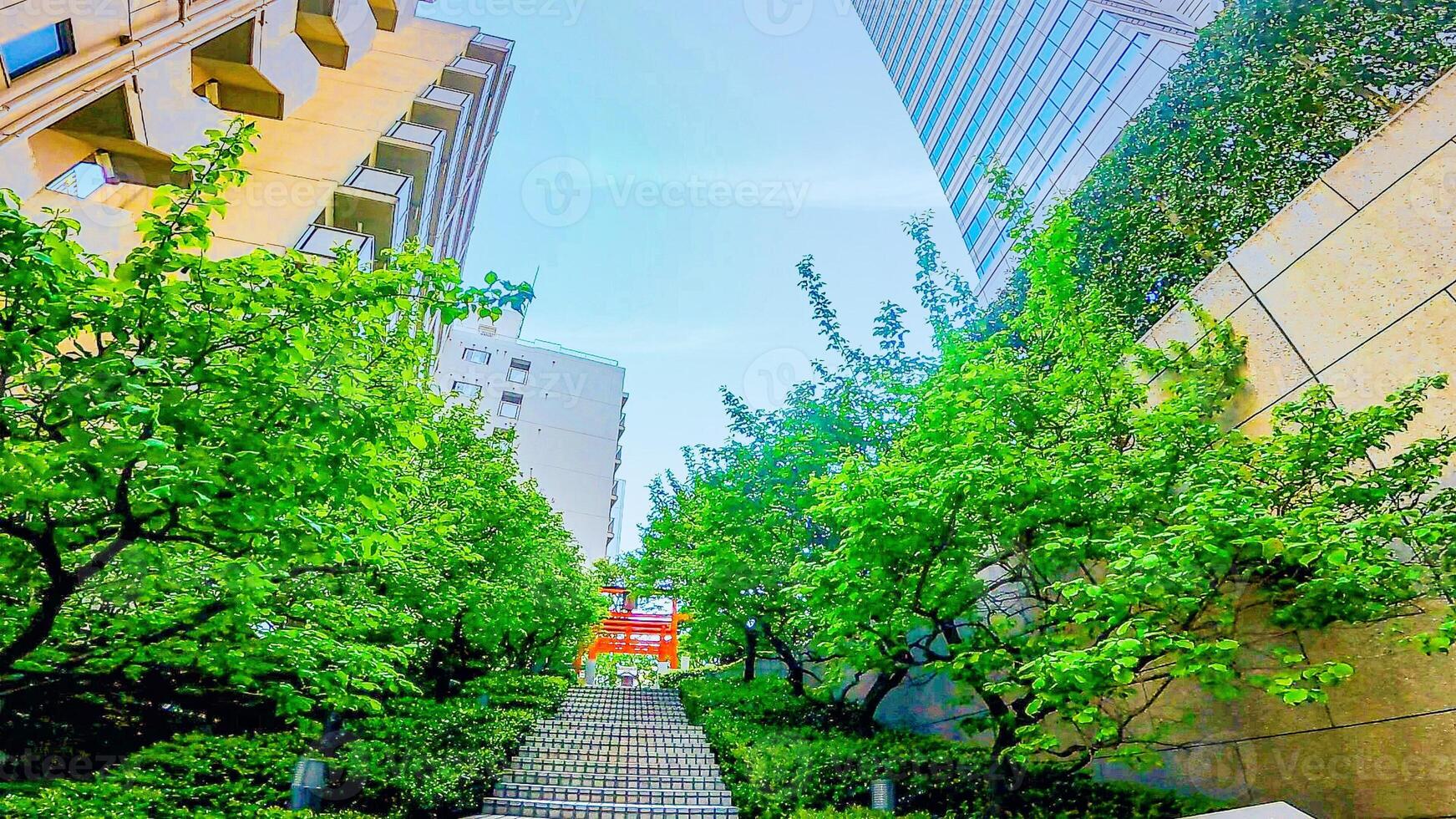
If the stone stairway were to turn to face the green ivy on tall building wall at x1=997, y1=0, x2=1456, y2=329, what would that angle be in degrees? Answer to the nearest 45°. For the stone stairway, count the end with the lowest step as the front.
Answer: approximately 45° to its left

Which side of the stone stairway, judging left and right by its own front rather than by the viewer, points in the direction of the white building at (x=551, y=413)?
back

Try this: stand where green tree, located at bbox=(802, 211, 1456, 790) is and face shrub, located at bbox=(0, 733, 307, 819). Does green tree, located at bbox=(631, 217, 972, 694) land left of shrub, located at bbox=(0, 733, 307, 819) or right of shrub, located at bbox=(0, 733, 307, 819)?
right

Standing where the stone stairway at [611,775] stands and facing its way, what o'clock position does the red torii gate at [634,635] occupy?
The red torii gate is roughly at 6 o'clock from the stone stairway.

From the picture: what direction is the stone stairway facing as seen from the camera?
toward the camera
